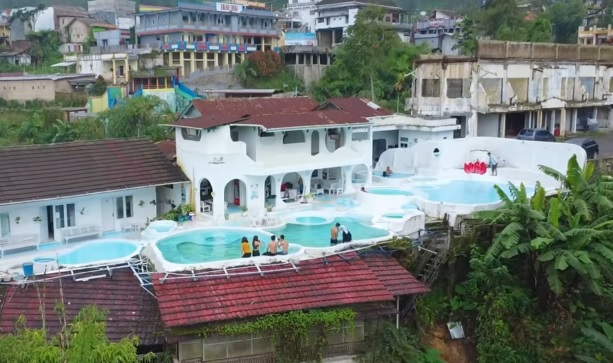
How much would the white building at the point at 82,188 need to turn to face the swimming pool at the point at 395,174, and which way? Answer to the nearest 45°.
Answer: approximately 45° to its left

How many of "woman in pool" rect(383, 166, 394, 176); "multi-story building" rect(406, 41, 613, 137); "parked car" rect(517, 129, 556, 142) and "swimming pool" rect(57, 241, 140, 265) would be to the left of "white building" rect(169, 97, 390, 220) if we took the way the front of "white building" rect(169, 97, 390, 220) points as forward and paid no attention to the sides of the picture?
3

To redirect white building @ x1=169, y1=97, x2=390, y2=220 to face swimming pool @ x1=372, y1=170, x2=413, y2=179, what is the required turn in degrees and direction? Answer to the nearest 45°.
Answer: approximately 90° to its left

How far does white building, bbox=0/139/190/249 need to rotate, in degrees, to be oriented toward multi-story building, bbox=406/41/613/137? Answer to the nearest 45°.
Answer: approximately 90° to its left

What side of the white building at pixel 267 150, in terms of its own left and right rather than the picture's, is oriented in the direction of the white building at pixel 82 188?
right

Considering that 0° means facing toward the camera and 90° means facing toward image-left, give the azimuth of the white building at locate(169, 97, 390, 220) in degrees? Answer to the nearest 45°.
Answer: approximately 315°

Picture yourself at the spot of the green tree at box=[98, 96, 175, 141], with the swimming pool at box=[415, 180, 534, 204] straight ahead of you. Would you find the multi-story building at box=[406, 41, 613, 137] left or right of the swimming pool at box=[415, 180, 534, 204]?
left

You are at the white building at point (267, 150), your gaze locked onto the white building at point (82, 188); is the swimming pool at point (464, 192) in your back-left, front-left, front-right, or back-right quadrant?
back-left

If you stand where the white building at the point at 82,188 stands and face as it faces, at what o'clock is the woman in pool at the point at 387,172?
The woman in pool is roughly at 10 o'clock from the white building.
